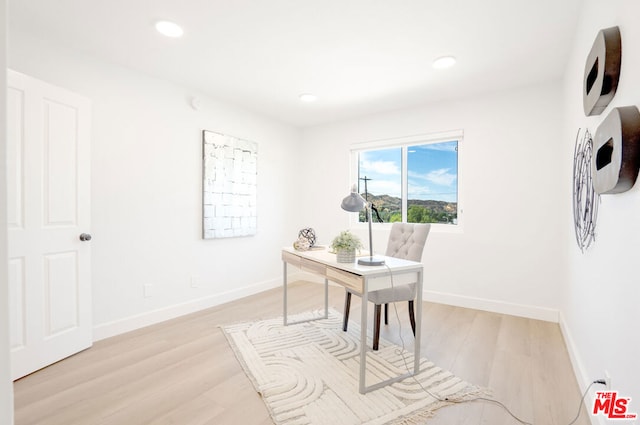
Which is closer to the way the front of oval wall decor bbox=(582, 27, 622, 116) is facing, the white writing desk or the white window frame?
the white writing desk

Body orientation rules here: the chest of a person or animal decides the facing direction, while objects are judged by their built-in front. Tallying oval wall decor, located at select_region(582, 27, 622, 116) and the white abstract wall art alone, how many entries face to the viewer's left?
1

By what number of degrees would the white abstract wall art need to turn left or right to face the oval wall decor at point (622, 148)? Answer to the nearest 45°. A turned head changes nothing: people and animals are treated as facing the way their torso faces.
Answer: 0° — it already faces it

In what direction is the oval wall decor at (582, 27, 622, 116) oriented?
to the viewer's left

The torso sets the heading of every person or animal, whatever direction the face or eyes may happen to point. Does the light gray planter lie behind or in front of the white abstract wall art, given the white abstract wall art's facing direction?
in front

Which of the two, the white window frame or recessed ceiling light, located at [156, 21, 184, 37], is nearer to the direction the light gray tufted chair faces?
the recessed ceiling light

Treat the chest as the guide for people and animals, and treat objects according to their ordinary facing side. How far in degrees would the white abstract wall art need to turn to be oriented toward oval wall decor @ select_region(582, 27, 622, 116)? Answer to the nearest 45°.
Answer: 0° — it already faces it

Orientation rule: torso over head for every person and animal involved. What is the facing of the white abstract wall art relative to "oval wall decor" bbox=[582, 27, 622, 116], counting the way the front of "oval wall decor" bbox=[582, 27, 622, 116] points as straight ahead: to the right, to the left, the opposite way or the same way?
the opposite way

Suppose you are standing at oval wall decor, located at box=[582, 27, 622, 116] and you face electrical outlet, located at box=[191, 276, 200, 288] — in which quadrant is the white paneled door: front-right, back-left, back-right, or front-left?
front-left

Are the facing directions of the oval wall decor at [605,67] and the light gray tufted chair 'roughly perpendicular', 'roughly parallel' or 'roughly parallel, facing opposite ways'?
roughly perpendicular

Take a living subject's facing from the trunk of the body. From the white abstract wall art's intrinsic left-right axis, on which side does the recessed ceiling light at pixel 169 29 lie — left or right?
on its right

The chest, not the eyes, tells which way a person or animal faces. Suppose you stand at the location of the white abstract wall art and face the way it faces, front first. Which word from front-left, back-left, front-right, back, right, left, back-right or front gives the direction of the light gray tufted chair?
front

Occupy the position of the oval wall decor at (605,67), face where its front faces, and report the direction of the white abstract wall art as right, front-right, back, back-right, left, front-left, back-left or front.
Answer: front

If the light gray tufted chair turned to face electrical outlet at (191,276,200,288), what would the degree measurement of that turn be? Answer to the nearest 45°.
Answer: approximately 45° to its right

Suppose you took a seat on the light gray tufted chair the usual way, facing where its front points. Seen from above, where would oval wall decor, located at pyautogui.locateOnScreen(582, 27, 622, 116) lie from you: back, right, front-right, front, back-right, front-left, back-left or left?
left

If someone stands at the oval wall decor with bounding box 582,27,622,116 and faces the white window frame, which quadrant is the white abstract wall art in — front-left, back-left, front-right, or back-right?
front-left

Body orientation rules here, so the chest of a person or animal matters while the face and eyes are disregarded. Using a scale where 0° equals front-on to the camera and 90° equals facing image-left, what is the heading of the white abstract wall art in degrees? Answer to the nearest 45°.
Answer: approximately 315°

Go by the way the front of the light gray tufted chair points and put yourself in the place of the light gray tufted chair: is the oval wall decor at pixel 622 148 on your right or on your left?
on your left
